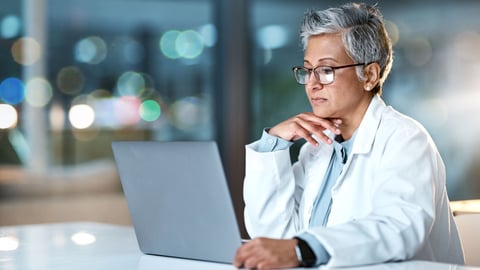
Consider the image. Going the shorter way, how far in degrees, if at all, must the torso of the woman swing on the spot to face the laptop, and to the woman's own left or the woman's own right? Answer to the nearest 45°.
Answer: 0° — they already face it

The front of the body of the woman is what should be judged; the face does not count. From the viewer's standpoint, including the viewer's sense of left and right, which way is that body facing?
facing the viewer and to the left of the viewer

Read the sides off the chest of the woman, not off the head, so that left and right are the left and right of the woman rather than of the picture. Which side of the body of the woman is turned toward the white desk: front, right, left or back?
front
